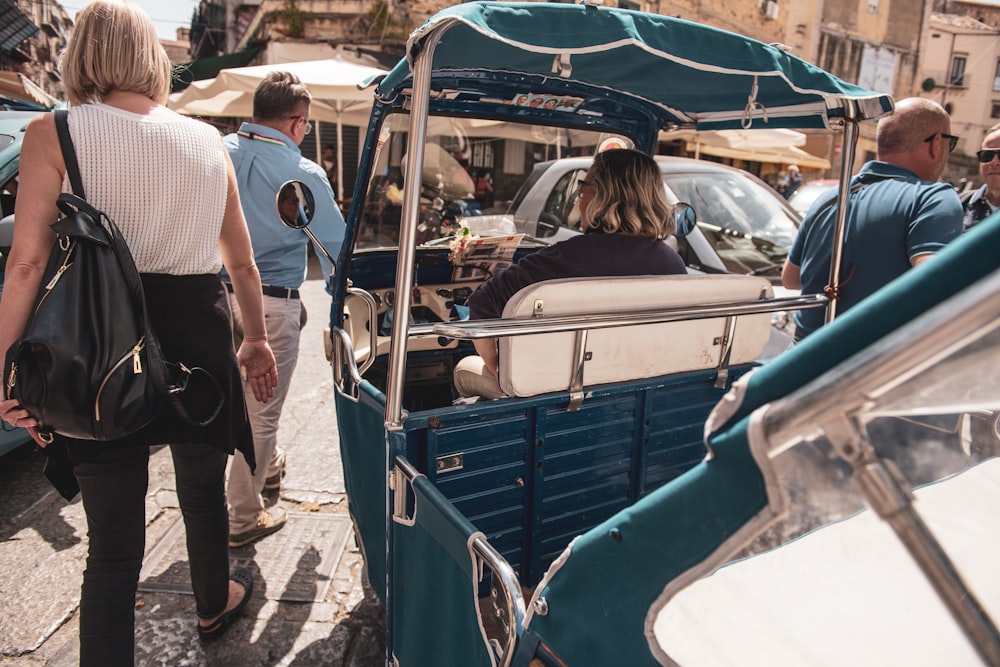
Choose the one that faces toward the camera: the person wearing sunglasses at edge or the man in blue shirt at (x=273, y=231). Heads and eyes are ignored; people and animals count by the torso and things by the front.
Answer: the person wearing sunglasses at edge

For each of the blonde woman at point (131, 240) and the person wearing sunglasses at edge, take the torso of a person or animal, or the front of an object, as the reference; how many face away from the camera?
1

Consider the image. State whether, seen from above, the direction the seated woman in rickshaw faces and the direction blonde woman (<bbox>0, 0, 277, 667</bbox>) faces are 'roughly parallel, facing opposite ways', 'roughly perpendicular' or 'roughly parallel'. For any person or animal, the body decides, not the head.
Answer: roughly parallel

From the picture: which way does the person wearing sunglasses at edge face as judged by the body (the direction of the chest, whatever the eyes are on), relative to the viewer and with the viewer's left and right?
facing the viewer

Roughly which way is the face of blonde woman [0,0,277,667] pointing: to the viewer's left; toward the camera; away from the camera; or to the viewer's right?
away from the camera

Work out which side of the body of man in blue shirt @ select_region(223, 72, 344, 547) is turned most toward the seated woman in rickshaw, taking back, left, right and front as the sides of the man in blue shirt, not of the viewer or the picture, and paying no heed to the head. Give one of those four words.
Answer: right

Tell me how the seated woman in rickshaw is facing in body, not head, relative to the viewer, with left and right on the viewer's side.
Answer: facing away from the viewer and to the left of the viewer

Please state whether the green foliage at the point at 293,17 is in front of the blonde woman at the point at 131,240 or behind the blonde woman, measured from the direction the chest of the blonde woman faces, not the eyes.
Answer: in front

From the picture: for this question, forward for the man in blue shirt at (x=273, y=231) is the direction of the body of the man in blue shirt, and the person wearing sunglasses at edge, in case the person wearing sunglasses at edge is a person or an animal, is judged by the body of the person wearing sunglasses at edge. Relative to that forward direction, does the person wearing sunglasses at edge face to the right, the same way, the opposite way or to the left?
the opposite way

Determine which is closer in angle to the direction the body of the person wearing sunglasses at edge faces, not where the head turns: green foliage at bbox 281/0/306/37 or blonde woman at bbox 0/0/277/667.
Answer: the blonde woman

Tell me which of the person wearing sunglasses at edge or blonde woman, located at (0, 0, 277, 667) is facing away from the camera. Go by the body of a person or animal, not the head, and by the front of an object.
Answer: the blonde woman

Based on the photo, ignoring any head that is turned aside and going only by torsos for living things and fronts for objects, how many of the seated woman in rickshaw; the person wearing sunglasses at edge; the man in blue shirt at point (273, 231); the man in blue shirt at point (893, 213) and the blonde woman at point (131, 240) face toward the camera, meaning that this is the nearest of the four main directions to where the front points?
1

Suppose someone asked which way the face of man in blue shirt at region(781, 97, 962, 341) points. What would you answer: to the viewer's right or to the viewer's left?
to the viewer's right
